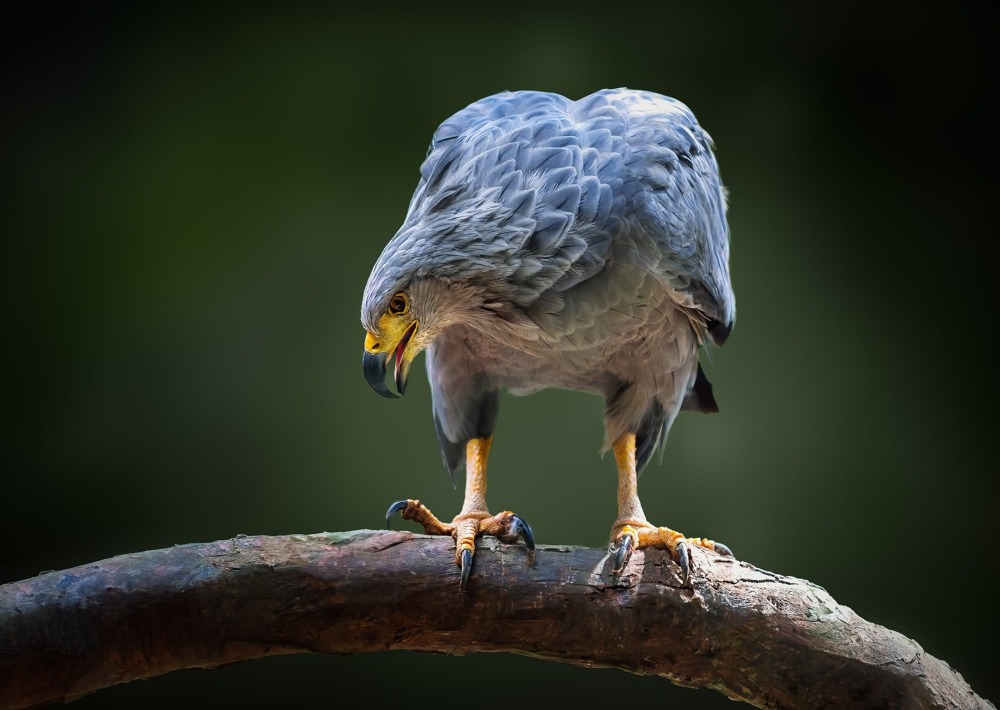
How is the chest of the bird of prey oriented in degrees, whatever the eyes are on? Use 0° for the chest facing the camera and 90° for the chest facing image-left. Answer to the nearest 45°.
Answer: approximately 45°
